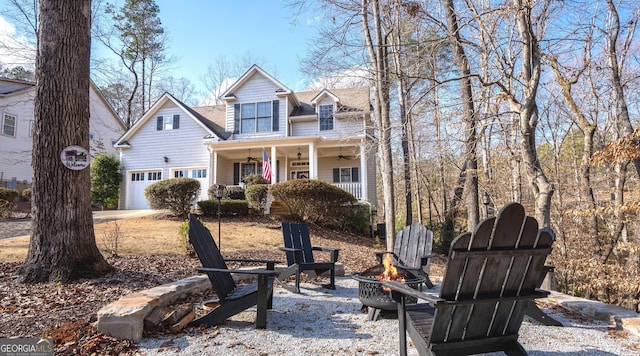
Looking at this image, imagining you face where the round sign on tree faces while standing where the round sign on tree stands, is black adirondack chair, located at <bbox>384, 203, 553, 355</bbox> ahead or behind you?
ahead

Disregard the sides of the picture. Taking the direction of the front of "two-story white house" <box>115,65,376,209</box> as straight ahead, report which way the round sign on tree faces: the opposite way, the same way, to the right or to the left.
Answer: the same way

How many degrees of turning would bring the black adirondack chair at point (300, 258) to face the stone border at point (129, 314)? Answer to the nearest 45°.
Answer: approximately 90° to its right

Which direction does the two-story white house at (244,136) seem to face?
toward the camera

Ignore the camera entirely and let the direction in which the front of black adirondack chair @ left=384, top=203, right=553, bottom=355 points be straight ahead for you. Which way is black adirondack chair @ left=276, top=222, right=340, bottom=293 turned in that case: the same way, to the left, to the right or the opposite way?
the opposite way

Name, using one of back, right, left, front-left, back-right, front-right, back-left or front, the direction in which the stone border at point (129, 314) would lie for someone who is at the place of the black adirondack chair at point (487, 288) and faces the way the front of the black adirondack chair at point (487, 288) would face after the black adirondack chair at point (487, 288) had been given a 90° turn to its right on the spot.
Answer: back-left

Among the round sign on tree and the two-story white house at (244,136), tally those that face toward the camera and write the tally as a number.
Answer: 2

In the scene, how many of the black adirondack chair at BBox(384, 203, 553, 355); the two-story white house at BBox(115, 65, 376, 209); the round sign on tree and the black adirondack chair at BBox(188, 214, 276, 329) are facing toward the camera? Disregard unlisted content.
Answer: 2

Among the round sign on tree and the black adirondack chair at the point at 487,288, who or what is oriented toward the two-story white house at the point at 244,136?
the black adirondack chair

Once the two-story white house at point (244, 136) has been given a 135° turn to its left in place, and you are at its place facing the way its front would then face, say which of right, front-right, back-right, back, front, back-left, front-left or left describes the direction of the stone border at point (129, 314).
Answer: back-right

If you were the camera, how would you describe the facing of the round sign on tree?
facing the viewer

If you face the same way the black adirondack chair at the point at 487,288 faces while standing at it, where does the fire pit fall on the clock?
The fire pit is roughly at 12 o'clock from the black adirondack chair.

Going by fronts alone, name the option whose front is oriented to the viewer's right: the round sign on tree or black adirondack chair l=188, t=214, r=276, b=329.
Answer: the black adirondack chair

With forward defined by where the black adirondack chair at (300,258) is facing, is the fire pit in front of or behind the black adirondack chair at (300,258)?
in front

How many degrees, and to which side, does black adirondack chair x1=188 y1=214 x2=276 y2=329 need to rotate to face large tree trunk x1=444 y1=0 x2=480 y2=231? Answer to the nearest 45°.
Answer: approximately 45° to its left

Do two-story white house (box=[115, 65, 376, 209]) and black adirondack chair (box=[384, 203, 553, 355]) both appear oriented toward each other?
yes

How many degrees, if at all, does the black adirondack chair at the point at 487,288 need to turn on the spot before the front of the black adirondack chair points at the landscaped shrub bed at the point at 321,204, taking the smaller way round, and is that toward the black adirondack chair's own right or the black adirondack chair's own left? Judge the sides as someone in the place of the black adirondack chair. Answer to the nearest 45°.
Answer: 0° — it already faces it

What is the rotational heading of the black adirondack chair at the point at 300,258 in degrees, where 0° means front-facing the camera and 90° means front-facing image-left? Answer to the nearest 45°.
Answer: approximately 315°

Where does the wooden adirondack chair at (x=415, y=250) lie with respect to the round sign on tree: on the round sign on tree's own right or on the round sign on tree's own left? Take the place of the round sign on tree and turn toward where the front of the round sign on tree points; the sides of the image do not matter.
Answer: on the round sign on tree's own left

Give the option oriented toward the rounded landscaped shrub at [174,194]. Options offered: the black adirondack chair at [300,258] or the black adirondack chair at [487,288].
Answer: the black adirondack chair at [487,288]

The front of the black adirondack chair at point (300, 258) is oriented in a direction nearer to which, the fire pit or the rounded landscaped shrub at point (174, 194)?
the fire pit

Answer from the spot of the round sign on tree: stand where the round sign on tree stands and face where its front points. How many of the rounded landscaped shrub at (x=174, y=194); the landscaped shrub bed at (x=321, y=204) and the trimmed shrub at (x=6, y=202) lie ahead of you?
0

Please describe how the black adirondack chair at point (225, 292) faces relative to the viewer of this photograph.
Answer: facing to the right of the viewer
